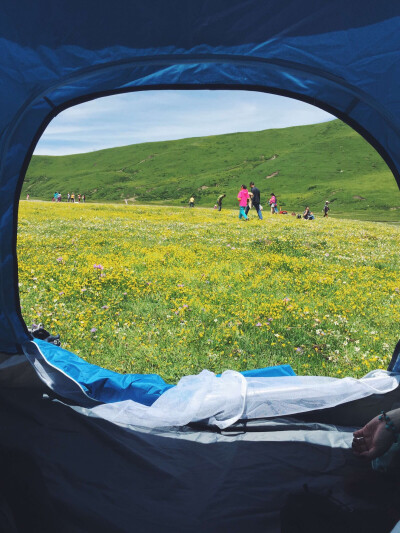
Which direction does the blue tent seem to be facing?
away from the camera
